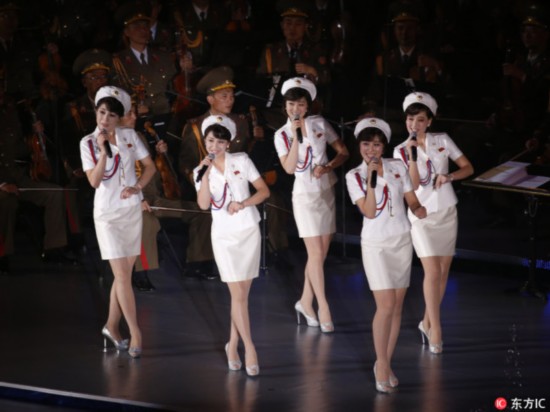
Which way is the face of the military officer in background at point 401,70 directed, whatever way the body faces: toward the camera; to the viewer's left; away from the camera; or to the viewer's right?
toward the camera

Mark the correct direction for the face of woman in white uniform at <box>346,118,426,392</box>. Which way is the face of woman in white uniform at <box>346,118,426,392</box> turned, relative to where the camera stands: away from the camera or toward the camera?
toward the camera

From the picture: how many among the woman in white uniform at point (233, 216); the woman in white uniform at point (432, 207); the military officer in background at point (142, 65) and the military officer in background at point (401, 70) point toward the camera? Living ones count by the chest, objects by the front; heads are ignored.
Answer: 4

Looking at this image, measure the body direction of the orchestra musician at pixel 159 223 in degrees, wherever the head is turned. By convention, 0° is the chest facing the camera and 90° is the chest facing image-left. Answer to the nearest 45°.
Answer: approximately 315°

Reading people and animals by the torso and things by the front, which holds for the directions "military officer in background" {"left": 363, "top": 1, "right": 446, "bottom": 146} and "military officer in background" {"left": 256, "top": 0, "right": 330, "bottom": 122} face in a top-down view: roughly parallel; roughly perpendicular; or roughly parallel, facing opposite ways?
roughly parallel

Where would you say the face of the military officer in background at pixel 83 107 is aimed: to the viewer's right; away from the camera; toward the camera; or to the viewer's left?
toward the camera

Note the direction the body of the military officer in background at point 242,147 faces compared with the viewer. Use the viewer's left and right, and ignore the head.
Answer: facing the viewer and to the right of the viewer

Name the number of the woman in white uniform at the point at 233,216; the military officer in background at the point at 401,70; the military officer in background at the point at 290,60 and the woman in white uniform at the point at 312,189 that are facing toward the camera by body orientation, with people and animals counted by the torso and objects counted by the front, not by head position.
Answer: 4

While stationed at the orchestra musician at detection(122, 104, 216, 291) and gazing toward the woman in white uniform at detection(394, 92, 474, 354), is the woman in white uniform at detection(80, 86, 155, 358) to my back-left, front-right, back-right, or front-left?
front-right

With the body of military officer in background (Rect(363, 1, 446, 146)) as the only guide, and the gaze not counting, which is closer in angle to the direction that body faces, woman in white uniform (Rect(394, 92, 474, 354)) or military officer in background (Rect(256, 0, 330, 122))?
the woman in white uniform

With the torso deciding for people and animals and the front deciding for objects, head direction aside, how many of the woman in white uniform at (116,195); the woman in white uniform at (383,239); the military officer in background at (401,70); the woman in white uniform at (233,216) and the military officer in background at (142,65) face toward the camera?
5

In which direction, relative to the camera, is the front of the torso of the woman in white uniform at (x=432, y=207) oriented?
toward the camera

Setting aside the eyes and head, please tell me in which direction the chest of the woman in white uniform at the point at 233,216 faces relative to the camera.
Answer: toward the camera

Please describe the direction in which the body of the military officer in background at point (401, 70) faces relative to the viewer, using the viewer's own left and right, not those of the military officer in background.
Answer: facing the viewer

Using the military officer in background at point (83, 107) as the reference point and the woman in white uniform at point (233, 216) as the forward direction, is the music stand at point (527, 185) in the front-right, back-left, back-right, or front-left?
front-left

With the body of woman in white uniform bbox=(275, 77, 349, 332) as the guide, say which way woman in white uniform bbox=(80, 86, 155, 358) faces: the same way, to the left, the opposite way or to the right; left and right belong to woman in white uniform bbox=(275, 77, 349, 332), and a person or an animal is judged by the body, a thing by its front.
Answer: the same way
